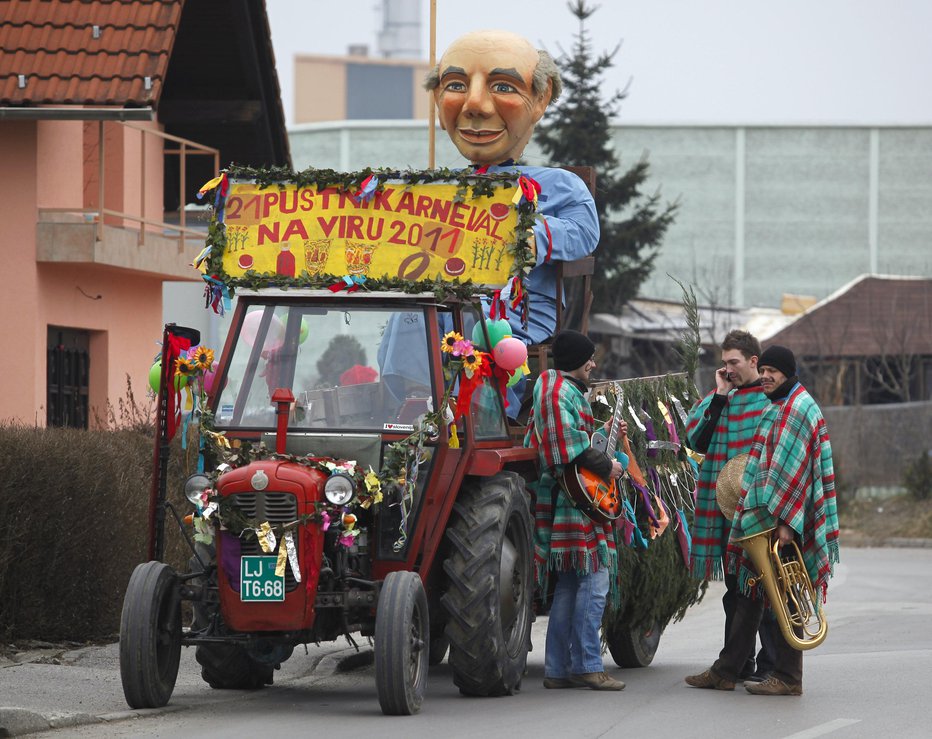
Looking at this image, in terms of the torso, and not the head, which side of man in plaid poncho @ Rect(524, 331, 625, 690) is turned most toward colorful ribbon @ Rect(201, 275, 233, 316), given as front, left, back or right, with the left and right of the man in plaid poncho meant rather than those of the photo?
back

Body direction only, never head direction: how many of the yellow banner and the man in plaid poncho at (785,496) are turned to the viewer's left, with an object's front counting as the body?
1

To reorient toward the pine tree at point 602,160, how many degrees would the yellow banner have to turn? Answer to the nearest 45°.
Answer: approximately 180°

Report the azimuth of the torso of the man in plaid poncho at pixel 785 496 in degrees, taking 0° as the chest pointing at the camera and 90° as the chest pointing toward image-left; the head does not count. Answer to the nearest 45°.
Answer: approximately 90°

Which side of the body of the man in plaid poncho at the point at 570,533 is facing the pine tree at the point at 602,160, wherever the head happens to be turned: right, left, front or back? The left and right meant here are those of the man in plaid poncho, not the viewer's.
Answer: left

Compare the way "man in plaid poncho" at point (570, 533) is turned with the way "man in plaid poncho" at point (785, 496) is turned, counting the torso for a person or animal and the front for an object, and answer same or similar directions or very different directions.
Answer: very different directions

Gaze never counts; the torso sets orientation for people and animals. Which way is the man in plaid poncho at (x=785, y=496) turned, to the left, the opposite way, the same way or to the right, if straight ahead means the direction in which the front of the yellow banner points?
to the right

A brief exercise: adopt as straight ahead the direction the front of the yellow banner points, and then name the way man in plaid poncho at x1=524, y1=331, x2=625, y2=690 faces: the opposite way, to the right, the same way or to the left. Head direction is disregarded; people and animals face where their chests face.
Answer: to the left

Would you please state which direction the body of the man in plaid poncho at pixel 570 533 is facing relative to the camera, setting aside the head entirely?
to the viewer's right

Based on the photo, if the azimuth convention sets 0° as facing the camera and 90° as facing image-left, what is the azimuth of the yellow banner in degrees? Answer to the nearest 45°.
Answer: approximately 0°

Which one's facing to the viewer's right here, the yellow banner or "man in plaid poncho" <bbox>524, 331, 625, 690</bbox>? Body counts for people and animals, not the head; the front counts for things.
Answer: the man in plaid poncho

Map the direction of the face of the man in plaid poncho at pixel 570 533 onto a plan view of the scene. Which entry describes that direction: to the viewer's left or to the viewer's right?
to the viewer's right
